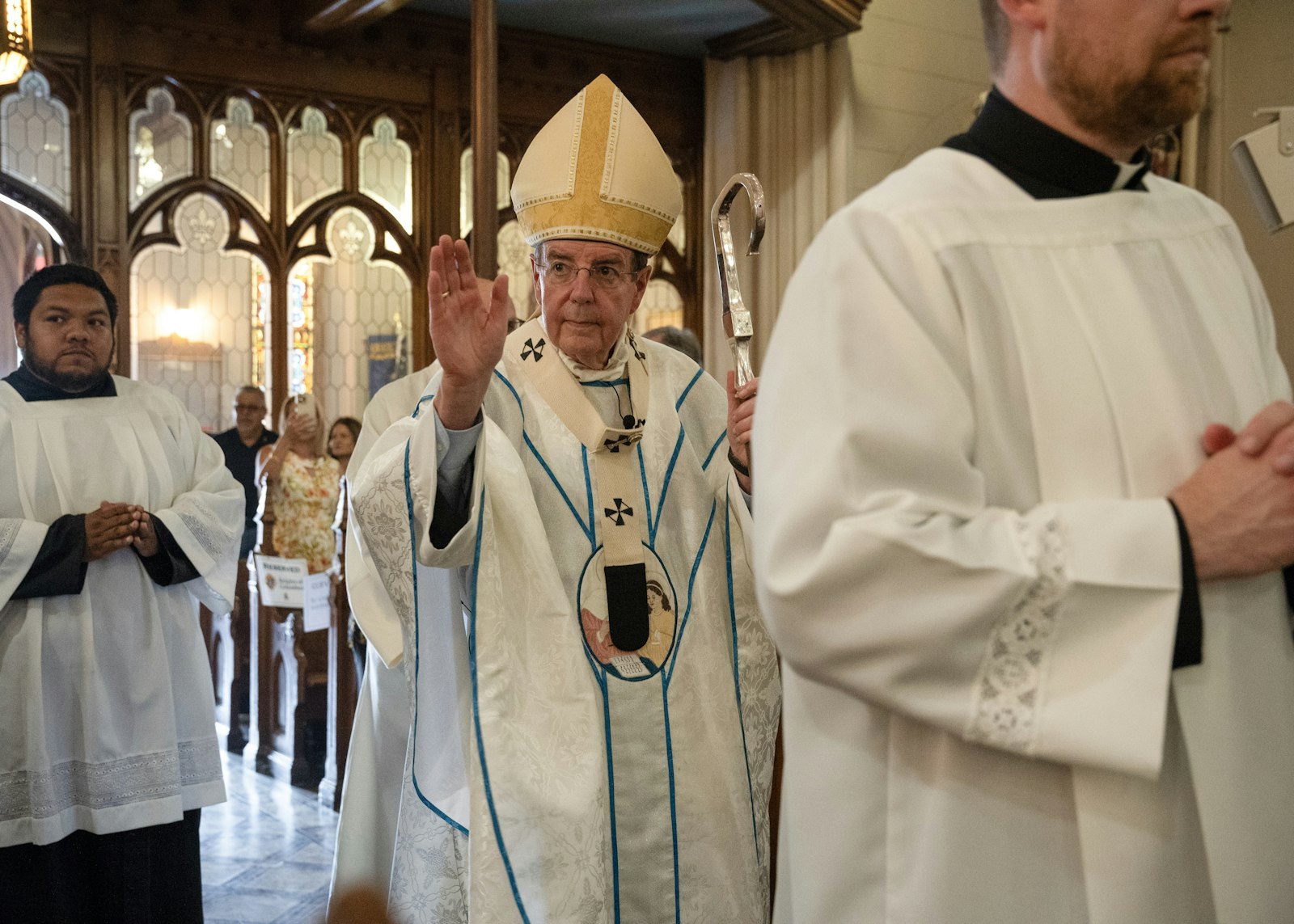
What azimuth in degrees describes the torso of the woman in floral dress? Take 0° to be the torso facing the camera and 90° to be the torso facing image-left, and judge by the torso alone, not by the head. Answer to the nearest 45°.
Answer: approximately 0°

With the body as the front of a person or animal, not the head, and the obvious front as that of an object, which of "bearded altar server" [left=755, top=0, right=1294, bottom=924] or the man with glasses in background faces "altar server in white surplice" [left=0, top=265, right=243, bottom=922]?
the man with glasses in background

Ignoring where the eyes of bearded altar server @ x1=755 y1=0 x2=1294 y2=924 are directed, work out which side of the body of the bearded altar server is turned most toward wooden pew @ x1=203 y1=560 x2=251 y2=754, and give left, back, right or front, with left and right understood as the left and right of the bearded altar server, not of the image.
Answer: back

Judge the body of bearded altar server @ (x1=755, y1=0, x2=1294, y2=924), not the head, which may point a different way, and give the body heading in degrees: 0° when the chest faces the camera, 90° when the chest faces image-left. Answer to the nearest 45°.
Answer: approximately 315°

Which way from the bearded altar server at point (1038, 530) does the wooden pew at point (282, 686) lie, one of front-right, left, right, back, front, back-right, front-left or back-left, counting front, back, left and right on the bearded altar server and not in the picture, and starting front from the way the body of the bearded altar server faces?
back

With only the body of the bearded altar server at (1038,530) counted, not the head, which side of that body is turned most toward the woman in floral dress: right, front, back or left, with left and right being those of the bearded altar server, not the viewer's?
back

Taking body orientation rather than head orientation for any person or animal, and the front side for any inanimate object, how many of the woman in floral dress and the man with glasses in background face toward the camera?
2

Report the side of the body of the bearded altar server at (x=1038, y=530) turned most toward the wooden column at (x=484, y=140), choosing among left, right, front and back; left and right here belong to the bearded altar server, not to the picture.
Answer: back

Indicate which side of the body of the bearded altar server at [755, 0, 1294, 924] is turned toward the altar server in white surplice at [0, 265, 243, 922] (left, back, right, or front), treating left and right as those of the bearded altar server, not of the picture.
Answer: back
